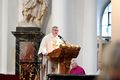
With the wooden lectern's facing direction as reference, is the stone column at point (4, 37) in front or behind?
behind

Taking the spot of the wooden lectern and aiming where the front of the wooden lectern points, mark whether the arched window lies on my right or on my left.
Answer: on my left

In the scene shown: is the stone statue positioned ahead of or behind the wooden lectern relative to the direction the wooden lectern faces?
behind

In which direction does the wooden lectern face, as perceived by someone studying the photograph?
facing the viewer and to the right of the viewer
